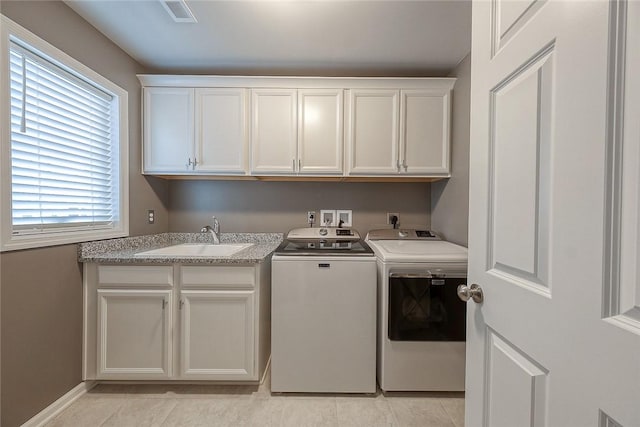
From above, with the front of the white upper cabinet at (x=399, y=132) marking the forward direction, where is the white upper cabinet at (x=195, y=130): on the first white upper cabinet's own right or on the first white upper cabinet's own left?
on the first white upper cabinet's own right

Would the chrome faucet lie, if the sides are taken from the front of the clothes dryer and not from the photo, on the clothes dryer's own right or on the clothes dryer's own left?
on the clothes dryer's own right

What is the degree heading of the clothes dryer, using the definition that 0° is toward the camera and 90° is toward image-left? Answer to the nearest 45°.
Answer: approximately 0°

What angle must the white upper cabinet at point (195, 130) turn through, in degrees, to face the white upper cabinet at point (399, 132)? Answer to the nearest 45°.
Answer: approximately 45° to its left

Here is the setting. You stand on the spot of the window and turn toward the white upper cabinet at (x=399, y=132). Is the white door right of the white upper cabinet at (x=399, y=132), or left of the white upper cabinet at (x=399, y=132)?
right

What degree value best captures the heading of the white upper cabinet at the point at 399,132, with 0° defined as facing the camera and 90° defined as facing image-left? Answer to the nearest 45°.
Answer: approximately 0°

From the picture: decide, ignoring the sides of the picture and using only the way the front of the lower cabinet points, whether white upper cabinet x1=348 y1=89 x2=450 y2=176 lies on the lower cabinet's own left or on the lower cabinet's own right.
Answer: on the lower cabinet's own left
